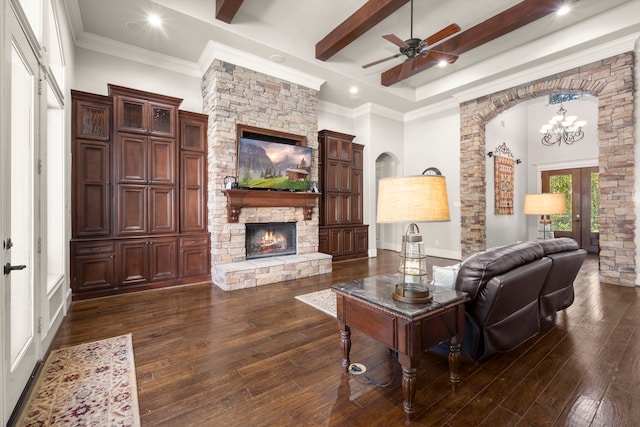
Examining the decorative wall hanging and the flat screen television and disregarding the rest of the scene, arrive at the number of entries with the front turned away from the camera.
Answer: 0

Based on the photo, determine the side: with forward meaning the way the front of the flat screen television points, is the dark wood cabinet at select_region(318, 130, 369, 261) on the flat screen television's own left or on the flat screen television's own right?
on the flat screen television's own left

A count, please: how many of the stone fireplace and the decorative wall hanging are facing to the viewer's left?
0

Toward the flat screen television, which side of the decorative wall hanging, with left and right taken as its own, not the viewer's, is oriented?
right

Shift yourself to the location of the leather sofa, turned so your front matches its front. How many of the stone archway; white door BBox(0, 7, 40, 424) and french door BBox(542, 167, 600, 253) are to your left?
1

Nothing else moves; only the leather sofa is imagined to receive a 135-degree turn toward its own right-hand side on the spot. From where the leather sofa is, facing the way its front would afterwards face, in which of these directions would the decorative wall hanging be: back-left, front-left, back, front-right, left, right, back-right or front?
left

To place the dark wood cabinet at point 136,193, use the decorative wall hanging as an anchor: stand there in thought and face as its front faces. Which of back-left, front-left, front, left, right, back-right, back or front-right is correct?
right

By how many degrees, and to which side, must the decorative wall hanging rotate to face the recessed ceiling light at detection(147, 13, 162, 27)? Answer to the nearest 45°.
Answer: approximately 90° to its right

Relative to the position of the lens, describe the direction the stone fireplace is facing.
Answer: facing the viewer and to the right of the viewer

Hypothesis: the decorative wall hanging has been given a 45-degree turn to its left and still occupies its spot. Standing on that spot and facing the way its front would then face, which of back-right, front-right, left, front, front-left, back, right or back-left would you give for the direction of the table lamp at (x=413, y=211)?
right

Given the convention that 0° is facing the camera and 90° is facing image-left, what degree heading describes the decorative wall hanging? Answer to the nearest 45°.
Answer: approximately 315°

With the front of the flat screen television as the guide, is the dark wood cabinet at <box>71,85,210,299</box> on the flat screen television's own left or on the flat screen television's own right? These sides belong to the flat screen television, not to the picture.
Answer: on the flat screen television's own right

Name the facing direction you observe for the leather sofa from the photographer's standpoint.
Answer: facing away from the viewer and to the left of the viewer
